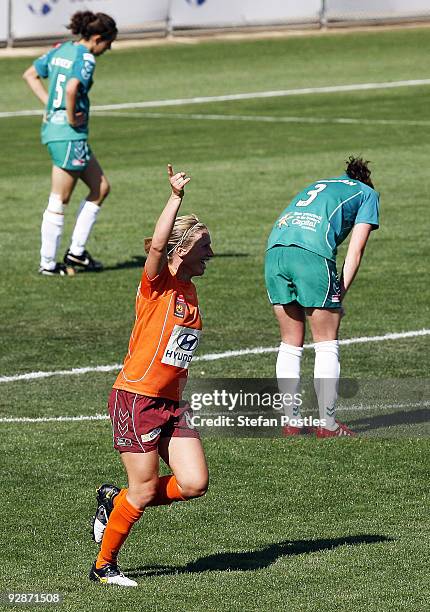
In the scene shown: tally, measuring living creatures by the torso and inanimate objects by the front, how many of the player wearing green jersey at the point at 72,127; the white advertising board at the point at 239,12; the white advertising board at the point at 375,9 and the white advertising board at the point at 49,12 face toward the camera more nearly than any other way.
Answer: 3

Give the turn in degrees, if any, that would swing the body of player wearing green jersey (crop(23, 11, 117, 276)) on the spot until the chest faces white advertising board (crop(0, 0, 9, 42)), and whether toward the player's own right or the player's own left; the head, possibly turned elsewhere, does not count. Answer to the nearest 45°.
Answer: approximately 45° to the player's own left

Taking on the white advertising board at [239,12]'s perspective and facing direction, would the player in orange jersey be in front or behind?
in front

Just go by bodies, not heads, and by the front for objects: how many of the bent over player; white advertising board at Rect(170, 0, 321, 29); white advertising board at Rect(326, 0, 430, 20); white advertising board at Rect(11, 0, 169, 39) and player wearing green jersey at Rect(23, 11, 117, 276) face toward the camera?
3

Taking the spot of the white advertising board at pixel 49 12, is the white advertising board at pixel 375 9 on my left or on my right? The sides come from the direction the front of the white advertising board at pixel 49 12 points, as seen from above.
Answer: on my left

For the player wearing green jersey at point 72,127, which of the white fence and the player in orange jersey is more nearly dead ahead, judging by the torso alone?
the white fence

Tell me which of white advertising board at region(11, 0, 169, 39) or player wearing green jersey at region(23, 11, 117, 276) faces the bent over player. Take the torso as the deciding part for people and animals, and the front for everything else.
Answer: the white advertising board

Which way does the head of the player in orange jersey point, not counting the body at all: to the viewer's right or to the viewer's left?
to the viewer's right

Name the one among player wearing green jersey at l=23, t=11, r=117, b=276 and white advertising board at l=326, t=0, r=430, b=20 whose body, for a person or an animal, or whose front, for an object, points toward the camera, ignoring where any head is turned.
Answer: the white advertising board

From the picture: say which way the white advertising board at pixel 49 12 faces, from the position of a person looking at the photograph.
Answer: facing the viewer

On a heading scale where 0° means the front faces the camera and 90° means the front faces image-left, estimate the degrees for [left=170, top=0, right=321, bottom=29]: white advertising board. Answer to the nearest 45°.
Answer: approximately 0°

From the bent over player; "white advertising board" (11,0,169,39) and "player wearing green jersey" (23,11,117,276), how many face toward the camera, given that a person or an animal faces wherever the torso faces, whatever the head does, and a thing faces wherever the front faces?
1

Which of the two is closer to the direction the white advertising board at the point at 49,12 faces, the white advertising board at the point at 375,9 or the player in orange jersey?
the player in orange jersey

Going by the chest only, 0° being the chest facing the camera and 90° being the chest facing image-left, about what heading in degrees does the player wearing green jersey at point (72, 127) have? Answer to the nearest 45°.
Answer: approximately 225°

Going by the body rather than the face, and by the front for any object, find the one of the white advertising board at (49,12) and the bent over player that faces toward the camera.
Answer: the white advertising board

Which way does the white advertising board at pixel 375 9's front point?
toward the camera
